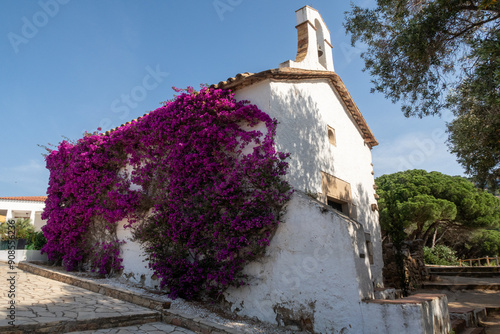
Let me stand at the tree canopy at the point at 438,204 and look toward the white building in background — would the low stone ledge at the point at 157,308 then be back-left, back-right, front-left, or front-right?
front-left

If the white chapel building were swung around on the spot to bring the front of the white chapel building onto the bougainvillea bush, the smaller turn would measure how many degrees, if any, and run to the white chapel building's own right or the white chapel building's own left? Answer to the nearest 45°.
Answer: approximately 135° to the white chapel building's own right

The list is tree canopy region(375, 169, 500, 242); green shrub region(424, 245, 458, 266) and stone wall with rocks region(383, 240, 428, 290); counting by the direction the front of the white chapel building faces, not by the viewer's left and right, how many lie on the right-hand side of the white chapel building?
0

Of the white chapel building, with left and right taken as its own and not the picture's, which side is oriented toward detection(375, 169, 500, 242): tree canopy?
left

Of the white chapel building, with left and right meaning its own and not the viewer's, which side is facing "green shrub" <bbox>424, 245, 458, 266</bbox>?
left

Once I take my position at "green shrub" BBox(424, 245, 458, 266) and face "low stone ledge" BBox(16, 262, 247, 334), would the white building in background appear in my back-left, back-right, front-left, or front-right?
front-right

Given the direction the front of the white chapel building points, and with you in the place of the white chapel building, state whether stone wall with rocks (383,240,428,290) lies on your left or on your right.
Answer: on your left

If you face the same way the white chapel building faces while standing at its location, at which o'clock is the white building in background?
The white building in background is roughly at 6 o'clock from the white chapel building.
